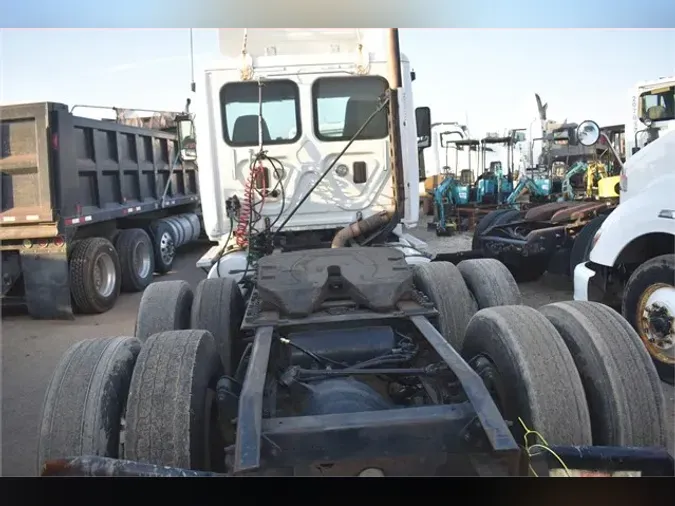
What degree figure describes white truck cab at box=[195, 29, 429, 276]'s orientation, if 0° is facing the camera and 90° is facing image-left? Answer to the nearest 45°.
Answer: approximately 180°

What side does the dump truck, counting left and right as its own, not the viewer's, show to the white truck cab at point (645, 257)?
right

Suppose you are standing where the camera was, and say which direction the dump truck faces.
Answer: facing away from the viewer and to the right of the viewer

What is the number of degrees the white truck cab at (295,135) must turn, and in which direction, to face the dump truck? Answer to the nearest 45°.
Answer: approximately 45° to its left

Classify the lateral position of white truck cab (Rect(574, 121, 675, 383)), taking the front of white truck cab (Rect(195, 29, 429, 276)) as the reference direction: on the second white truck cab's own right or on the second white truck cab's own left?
on the second white truck cab's own right
